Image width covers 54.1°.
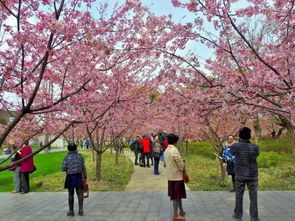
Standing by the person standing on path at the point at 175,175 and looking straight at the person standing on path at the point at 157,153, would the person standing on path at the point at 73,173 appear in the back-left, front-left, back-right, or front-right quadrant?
front-left

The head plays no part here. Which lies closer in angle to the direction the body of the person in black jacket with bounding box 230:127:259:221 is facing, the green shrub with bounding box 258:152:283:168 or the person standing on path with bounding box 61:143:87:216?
the green shrub

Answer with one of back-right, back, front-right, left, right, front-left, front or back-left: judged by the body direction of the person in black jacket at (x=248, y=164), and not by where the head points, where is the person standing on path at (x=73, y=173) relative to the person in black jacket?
left

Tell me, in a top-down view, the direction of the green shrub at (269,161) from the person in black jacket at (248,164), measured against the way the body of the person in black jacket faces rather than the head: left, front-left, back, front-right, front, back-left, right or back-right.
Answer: front

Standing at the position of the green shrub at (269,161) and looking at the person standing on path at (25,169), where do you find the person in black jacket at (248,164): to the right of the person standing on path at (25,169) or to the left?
left

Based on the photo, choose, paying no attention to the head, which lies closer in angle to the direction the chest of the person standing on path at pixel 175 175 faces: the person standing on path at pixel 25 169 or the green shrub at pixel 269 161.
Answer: the green shrub

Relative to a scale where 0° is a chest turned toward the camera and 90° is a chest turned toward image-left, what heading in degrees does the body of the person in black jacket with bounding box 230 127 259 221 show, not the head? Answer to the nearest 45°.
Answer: approximately 180°

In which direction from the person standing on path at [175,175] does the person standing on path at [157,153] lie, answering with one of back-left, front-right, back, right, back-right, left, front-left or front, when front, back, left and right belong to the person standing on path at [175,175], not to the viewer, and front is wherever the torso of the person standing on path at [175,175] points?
front-left

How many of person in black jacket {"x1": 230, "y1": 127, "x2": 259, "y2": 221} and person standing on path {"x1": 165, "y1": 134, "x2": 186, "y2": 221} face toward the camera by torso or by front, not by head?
0

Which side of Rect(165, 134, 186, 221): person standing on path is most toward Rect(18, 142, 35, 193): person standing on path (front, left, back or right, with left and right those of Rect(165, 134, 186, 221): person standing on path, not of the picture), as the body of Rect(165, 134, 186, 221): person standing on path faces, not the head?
left

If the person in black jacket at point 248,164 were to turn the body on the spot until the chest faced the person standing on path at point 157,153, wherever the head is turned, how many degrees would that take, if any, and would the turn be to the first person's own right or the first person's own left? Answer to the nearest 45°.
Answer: approximately 45° to the first person's own left

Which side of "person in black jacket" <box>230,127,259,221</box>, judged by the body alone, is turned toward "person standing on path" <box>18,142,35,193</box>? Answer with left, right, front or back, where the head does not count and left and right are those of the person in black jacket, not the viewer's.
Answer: left
